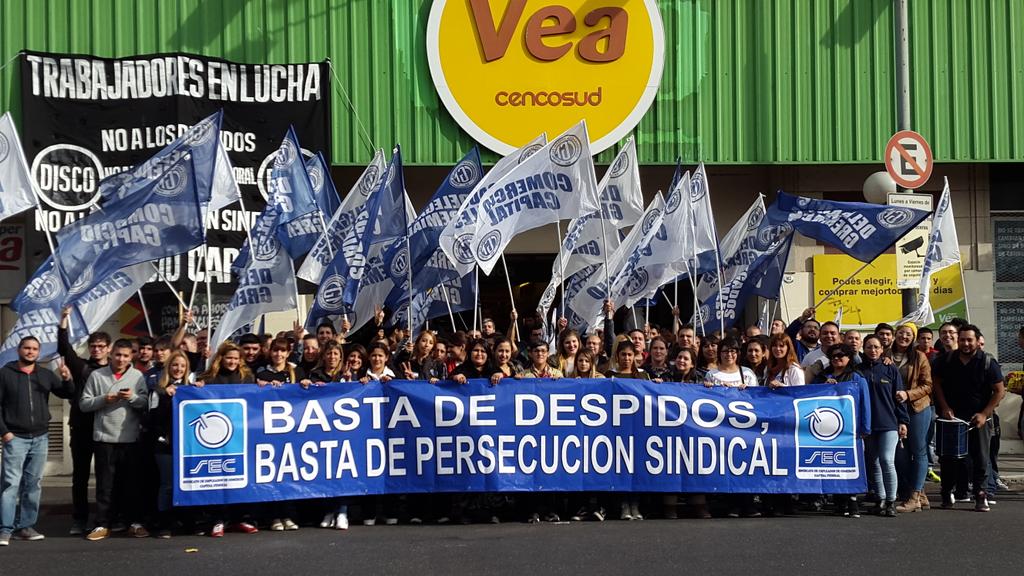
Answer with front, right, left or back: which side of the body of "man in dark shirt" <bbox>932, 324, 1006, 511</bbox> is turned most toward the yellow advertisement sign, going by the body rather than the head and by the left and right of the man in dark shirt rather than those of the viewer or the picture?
back

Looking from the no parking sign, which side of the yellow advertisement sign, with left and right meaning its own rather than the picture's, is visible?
front

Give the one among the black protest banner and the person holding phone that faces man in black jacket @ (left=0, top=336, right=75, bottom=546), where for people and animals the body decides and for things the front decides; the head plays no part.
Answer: the black protest banner

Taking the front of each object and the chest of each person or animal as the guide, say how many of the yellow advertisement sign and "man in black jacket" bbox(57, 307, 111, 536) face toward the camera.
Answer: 2

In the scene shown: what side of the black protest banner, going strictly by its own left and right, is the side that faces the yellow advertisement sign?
left

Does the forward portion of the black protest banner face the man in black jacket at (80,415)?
yes
